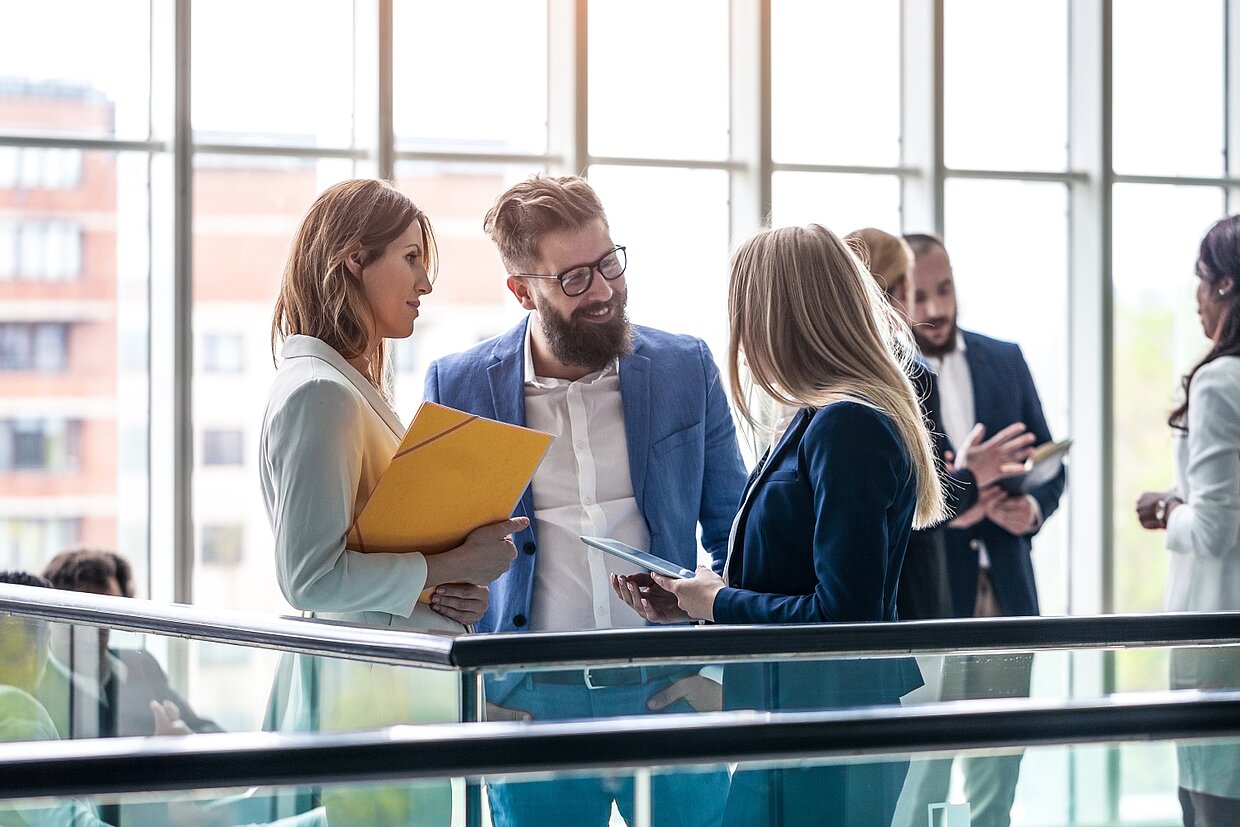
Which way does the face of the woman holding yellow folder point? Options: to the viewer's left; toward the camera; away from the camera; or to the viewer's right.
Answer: to the viewer's right

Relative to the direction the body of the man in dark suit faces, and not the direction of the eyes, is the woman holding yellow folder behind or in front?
in front

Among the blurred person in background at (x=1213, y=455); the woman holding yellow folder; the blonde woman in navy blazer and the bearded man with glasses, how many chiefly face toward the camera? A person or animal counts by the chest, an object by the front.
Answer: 1

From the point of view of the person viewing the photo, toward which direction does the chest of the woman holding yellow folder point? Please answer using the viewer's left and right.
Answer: facing to the right of the viewer

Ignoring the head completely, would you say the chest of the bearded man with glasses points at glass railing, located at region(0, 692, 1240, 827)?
yes

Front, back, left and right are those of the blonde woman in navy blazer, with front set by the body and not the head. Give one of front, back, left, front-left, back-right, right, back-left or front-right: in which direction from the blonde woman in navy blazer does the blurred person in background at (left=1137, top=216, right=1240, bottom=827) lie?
back-right

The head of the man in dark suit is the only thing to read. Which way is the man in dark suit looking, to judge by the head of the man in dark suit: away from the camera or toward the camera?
toward the camera

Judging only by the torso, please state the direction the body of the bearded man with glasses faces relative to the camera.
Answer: toward the camera

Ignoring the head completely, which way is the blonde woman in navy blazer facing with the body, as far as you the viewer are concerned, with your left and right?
facing to the left of the viewer

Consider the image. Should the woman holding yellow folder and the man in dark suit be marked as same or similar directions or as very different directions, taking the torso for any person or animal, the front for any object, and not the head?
very different directions

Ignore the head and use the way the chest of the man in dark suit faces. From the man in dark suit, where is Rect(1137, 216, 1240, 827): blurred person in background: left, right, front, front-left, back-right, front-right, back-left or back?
left

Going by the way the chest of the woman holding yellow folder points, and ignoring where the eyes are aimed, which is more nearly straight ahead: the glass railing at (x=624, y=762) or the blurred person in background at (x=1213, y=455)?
the blurred person in background

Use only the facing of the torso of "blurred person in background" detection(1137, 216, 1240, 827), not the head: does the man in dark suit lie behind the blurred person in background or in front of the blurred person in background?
in front

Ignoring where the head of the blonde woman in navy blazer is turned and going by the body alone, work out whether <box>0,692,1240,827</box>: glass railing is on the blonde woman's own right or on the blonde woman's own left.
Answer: on the blonde woman's own left

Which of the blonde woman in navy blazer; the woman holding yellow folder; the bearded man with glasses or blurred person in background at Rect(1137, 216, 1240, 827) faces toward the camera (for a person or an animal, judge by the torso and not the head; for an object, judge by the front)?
the bearded man with glasses

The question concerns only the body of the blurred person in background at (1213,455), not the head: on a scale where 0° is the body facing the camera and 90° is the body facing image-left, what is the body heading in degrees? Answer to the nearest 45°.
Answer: approximately 90°

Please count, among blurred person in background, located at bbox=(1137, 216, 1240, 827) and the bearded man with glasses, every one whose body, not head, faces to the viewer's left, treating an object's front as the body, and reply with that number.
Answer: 1
